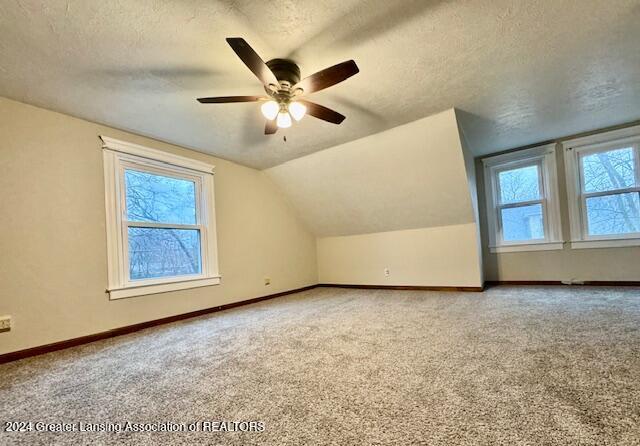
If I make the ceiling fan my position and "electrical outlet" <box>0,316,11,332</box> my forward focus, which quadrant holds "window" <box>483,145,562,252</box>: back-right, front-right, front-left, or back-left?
back-right

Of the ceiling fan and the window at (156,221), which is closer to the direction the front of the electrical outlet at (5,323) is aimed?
the ceiling fan

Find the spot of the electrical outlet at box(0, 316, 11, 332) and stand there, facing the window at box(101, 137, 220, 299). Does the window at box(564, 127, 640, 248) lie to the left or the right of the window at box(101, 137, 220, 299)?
right

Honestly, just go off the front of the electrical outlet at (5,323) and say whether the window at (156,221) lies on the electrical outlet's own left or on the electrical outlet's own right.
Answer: on the electrical outlet's own left

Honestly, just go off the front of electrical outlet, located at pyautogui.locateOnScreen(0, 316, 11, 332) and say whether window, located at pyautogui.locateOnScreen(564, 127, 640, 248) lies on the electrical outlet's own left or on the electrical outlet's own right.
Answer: on the electrical outlet's own left

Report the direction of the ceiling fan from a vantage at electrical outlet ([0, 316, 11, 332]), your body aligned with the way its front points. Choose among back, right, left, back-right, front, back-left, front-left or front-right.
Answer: front-left
